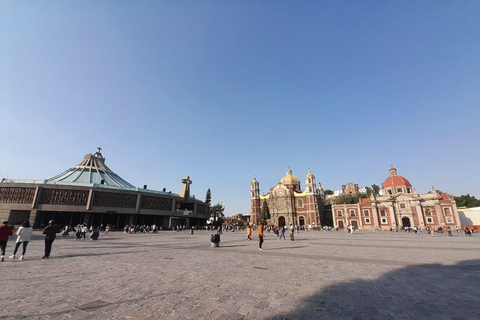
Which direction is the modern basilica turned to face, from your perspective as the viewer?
facing the viewer and to the right of the viewer
